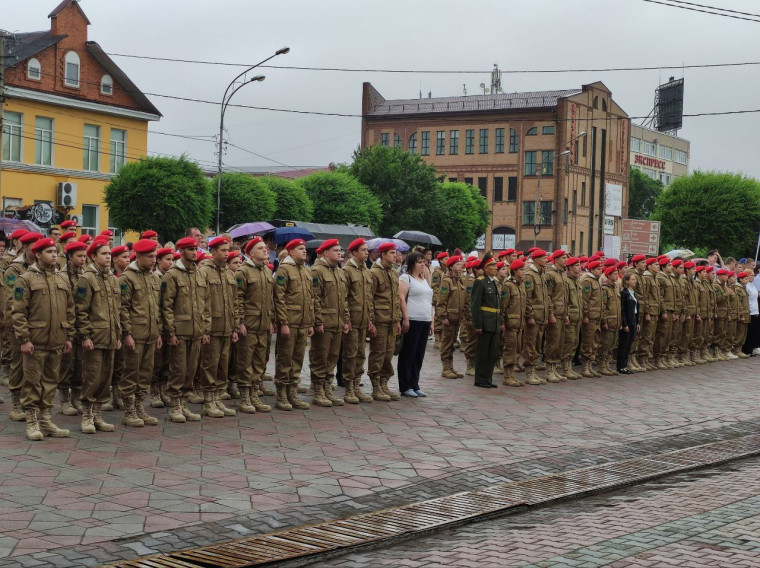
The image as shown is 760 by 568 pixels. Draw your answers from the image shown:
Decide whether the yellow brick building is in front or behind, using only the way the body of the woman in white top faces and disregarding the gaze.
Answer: behind

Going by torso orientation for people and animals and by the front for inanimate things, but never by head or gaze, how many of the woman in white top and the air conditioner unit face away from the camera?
0

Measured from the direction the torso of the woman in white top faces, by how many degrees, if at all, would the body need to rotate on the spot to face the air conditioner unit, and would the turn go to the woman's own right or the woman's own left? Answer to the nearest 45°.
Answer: approximately 180°

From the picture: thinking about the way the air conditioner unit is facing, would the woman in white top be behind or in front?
in front

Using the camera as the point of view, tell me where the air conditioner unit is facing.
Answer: facing the viewer and to the right of the viewer
